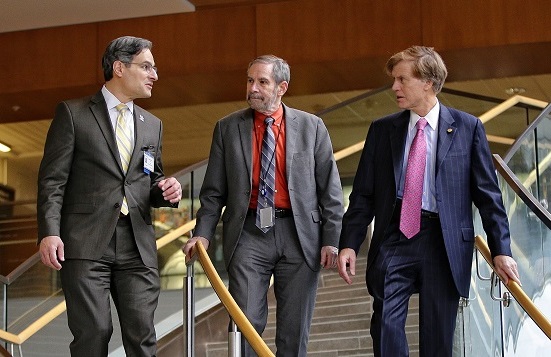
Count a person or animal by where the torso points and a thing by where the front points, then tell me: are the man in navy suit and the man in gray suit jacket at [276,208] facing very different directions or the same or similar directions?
same or similar directions

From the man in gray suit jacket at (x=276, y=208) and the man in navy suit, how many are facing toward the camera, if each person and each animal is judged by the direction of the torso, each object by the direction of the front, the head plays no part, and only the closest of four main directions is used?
2

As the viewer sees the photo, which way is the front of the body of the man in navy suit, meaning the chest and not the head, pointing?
toward the camera

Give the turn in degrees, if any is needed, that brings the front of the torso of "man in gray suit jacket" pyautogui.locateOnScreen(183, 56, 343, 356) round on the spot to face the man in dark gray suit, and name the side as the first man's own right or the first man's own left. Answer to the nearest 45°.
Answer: approximately 90° to the first man's own right

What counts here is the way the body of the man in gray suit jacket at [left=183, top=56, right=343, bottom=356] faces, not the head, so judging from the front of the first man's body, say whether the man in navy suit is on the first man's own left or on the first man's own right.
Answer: on the first man's own left

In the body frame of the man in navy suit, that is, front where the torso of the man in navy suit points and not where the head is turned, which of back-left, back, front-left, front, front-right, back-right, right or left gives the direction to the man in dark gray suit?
right

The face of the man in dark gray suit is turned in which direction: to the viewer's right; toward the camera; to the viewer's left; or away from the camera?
to the viewer's right

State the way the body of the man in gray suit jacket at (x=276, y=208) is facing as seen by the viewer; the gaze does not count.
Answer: toward the camera

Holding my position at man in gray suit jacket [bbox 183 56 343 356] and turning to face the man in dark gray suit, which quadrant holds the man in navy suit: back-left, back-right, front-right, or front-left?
back-left

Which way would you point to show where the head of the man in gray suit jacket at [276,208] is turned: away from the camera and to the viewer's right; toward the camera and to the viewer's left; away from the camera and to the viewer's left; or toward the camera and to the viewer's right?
toward the camera and to the viewer's left

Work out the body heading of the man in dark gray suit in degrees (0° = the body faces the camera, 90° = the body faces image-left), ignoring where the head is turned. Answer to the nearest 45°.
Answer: approximately 315°

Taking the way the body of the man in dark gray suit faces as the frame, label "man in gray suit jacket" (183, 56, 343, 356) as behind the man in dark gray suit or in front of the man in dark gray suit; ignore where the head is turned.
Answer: in front
